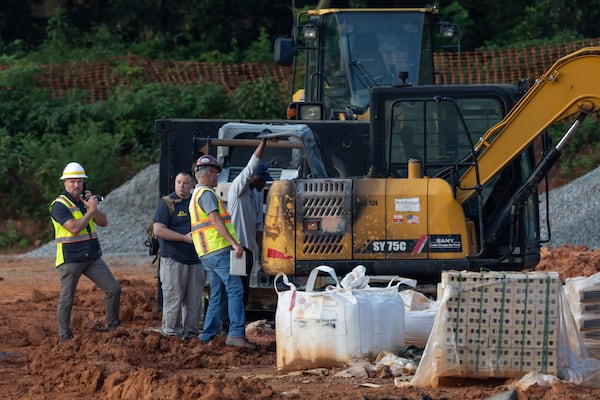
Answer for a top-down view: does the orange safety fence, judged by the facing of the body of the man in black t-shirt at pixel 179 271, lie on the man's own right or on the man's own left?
on the man's own left

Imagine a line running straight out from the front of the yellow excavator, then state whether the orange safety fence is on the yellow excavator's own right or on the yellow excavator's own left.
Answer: on the yellow excavator's own left

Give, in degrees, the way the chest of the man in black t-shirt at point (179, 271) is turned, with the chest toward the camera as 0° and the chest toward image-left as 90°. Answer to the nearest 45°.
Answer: approximately 315°
